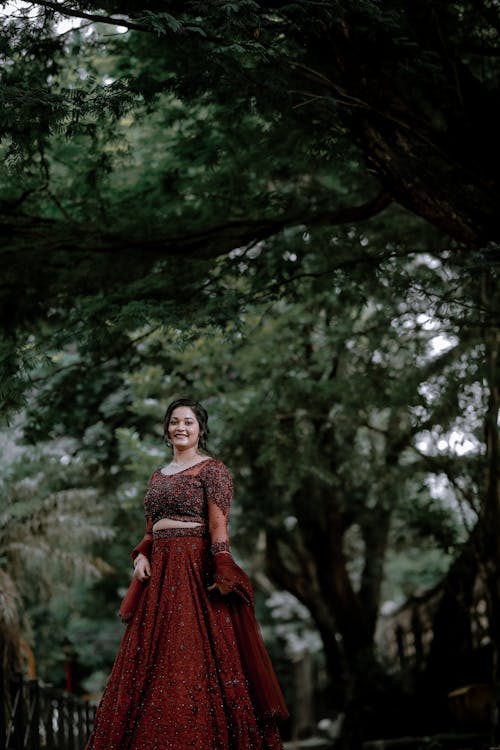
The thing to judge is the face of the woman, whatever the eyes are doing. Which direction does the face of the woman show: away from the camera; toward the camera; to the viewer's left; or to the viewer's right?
toward the camera

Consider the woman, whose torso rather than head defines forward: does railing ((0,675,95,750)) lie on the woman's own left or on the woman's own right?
on the woman's own right

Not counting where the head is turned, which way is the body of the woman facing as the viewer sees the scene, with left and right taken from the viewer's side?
facing the viewer and to the left of the viewer
